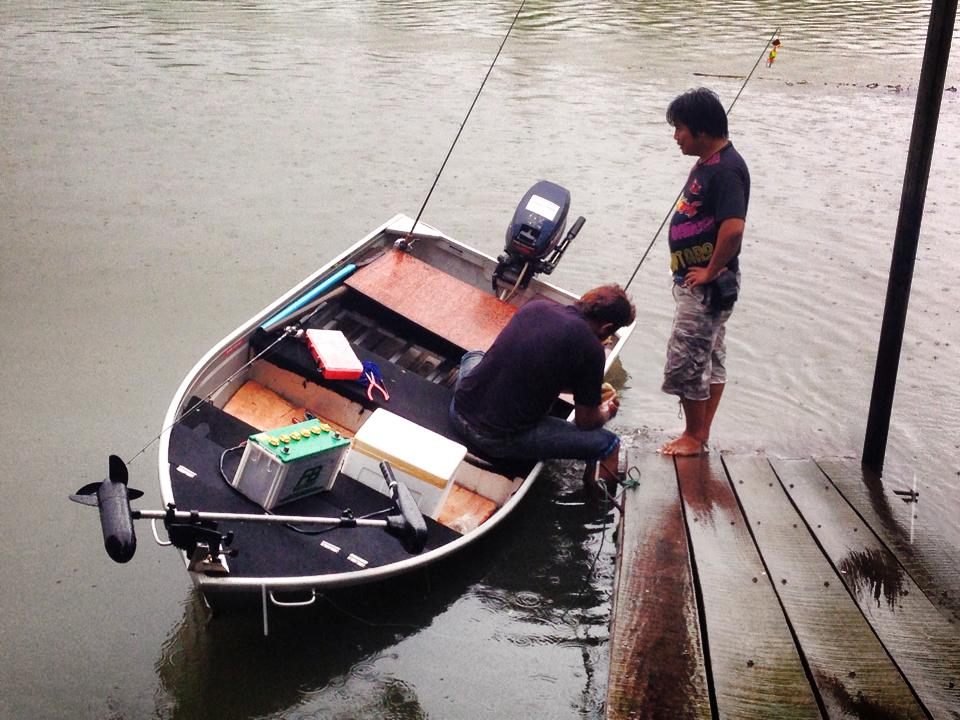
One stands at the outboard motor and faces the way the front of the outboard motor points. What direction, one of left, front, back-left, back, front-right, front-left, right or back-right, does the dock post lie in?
left

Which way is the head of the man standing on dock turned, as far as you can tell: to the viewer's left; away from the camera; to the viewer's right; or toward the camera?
to the viewer's left

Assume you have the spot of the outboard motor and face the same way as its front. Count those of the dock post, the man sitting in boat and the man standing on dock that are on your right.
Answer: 0

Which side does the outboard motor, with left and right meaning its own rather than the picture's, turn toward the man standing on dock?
left

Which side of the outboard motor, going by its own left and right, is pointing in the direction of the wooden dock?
left

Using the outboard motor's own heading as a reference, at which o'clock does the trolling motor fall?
The trolling motor is roughly at 11 o'clock from the outboard motor.

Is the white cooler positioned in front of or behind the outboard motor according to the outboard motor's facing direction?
in front

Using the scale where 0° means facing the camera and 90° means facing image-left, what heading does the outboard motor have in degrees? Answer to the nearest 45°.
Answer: approximately 45°

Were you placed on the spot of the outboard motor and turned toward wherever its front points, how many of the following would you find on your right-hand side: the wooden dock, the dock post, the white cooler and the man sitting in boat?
0

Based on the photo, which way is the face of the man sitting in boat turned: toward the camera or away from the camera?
away from the camera

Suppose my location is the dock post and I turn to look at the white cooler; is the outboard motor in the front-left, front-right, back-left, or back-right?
front-right

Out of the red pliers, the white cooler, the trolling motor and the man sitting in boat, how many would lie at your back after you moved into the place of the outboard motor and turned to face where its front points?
0
